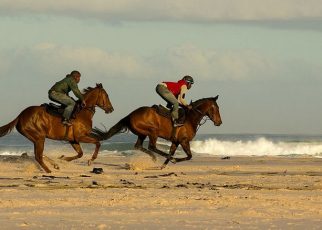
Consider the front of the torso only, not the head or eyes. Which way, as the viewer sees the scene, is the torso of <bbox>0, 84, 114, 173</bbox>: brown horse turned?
to the viewer's right

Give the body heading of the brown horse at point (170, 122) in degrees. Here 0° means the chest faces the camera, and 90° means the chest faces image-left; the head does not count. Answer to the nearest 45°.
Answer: approximately 270°

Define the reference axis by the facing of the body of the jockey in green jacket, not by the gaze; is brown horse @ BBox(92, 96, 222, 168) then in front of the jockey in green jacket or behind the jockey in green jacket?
in front

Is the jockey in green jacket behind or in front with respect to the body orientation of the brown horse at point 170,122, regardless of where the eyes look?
behind

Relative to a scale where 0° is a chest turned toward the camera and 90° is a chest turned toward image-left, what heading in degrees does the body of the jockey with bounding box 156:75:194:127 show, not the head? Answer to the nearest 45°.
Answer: approximately 270°

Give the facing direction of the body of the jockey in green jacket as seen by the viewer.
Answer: to the viewer's right
